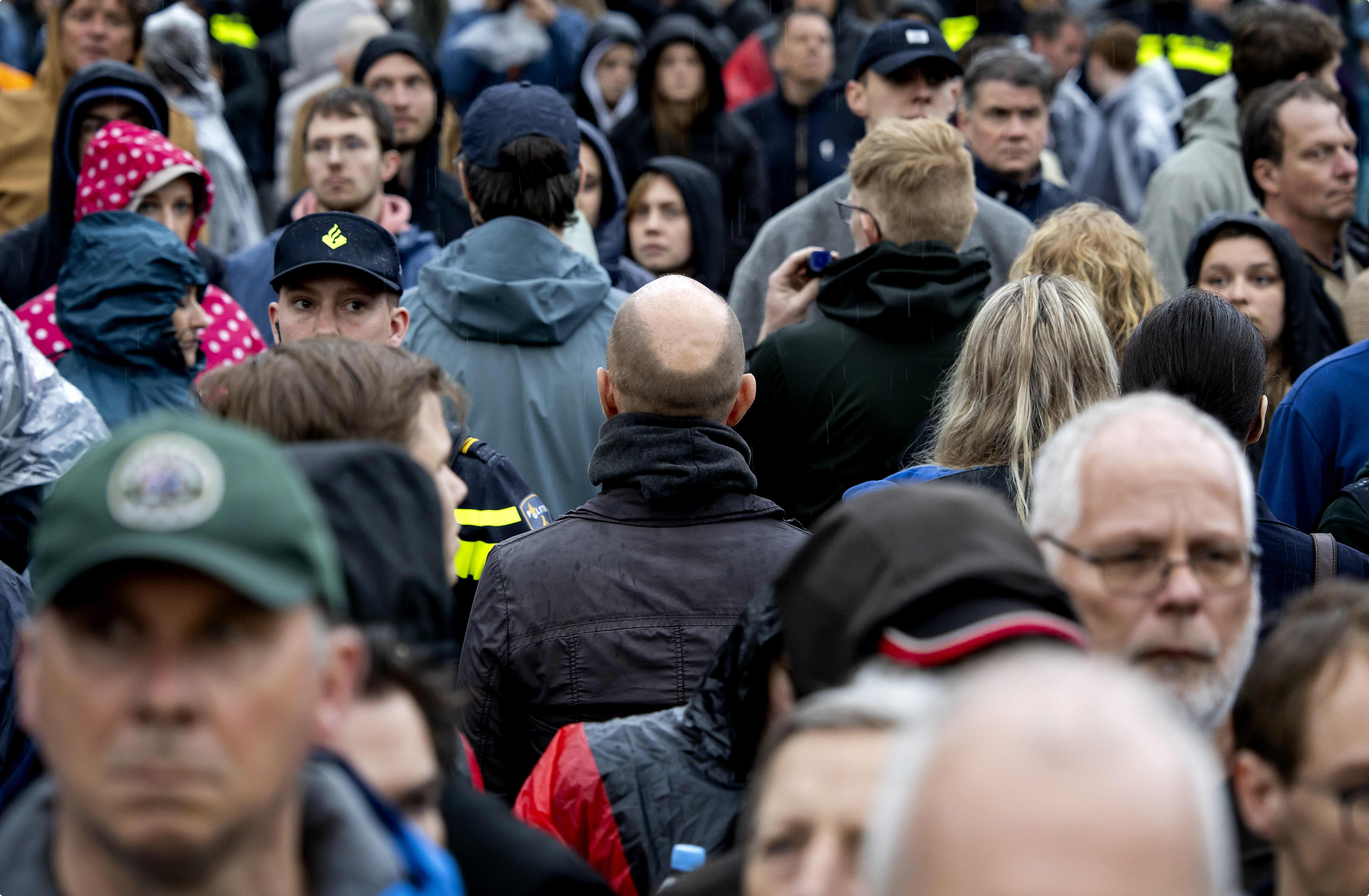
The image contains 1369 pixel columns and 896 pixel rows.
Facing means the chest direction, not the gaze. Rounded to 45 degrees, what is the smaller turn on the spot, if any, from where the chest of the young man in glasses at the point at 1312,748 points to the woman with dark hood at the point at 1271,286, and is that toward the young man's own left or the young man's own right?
approximately 135° to the young man's own left

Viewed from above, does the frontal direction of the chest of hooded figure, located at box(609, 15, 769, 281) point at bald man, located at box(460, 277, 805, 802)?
yes

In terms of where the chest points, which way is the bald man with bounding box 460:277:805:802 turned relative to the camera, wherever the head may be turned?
away from the camera

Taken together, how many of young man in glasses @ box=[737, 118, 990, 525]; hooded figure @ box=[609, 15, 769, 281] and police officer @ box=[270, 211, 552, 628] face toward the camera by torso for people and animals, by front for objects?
2

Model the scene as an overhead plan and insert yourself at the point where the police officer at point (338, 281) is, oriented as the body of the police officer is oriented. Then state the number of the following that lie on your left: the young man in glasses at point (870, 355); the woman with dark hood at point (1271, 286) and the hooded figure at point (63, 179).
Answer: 2

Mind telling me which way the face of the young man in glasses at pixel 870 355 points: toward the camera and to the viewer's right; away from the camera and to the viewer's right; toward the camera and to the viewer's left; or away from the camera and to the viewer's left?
away from the camera and to the viewer's left

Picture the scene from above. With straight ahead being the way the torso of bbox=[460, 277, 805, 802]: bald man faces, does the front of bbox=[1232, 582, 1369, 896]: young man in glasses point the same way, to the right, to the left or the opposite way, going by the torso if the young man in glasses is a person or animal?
the opposite way

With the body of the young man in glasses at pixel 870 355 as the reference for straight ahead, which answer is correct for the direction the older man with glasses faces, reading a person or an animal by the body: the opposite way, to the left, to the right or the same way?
the opposite way

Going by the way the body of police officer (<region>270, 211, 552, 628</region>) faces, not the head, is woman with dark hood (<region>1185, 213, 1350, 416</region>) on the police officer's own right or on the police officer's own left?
on the police officer's own left

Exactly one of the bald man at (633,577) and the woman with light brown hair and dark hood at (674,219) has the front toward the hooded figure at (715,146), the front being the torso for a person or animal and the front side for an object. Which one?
the bald man

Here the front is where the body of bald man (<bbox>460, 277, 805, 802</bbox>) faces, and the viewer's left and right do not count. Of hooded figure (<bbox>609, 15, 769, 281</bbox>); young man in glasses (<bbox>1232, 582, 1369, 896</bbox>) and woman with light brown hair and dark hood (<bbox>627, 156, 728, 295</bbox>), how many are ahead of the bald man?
2

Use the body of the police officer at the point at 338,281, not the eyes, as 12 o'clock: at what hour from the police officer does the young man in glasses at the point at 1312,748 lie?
The young man in glasses is roughly at 11 o'clock from the police officer.

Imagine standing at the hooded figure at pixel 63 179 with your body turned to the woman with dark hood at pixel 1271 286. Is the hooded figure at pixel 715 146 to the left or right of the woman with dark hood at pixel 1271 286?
left
